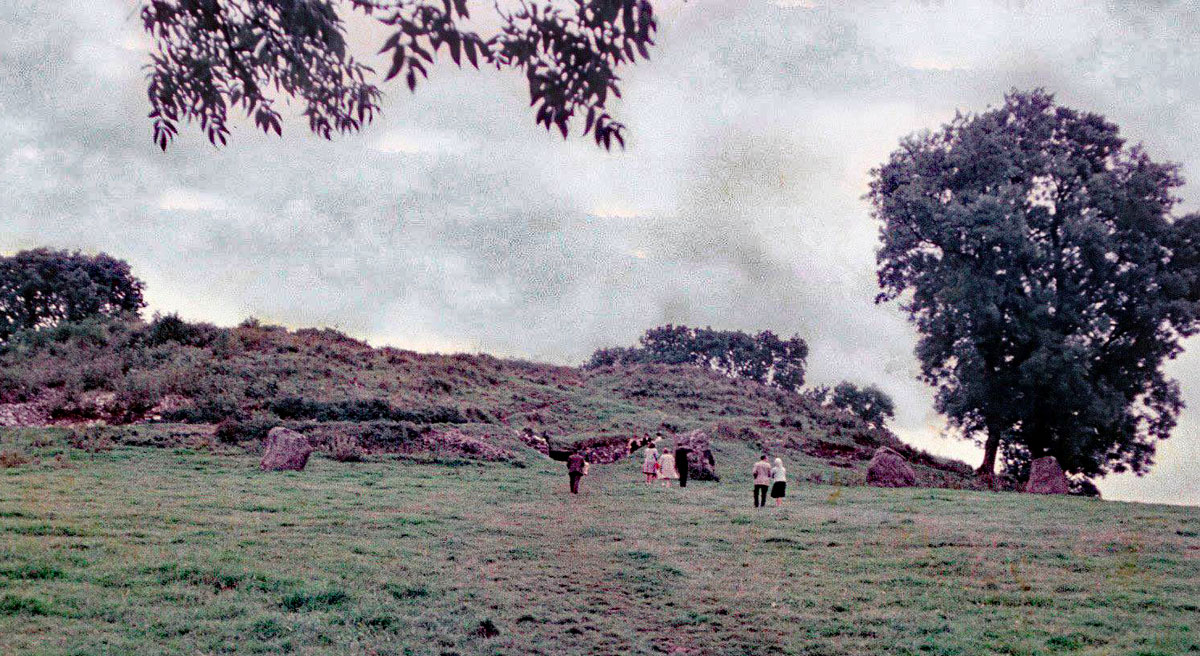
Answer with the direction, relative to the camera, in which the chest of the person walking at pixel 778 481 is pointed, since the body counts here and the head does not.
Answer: away from the camera

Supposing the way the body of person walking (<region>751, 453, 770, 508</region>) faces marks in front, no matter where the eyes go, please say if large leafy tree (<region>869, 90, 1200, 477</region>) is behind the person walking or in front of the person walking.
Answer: in front

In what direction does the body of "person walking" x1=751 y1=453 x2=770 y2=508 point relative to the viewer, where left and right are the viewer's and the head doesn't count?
facing away from the viewer

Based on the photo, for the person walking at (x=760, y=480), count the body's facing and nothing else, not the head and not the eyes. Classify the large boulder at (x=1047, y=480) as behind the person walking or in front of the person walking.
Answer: in front

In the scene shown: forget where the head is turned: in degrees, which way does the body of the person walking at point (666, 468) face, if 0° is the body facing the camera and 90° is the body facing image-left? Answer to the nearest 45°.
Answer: approximately 180°

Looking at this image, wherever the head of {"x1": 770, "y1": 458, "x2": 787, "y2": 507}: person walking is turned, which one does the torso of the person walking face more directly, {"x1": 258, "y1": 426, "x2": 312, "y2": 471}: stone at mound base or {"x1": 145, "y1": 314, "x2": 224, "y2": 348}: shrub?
the shrub

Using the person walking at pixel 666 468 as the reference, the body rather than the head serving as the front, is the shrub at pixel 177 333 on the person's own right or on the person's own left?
on the person's own left

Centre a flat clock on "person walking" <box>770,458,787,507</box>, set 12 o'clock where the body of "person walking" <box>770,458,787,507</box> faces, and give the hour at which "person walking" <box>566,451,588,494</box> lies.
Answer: "person walking" <box>566,451,588,494</box> is roughly at 9 o'clock from "person walking" <box>770,458,787,507</box>.

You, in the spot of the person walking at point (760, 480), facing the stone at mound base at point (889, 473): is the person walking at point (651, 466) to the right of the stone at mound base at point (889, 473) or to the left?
left

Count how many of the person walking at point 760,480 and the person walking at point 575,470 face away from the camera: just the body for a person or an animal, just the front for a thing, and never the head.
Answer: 2

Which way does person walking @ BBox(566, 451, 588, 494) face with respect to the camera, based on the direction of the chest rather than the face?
away from the camera
